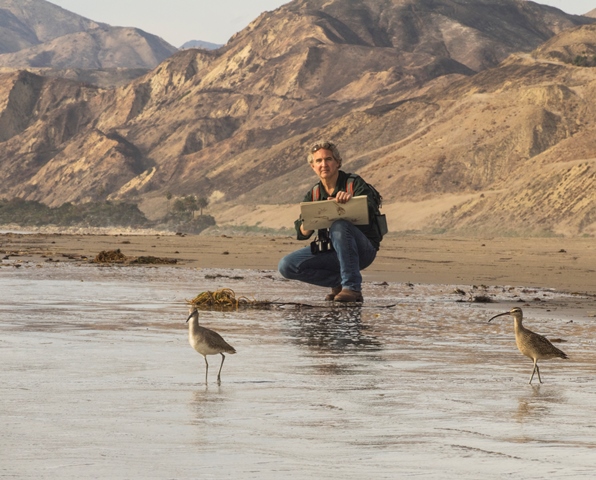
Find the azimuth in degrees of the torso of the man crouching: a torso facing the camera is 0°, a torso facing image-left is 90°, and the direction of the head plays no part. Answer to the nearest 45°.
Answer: approximately 45°
